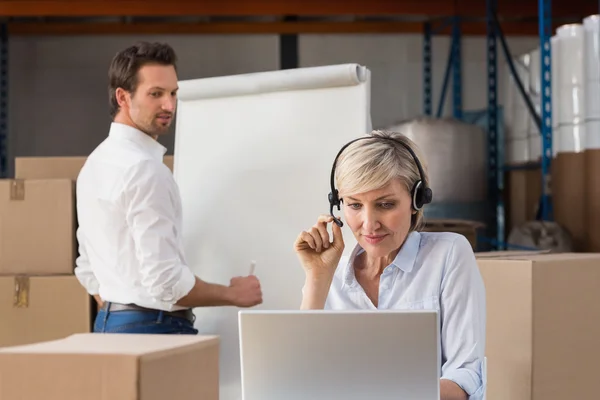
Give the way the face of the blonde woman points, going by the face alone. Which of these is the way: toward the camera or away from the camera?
toward the camera

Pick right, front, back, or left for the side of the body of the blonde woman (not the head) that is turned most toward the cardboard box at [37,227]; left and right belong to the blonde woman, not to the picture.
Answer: right

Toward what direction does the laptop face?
away from the camera

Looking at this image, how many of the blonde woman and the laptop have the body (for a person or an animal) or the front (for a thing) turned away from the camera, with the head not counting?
1

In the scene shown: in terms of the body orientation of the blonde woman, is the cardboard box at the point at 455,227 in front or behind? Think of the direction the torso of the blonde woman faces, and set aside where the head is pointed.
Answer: behind

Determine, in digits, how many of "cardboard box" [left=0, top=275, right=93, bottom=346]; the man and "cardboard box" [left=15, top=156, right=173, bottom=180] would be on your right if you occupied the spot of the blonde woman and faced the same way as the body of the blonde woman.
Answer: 3

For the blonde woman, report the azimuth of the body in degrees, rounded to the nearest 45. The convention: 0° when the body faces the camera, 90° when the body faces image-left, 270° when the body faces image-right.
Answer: approximately 45°

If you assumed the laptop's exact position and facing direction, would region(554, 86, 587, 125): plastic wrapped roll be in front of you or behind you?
in front

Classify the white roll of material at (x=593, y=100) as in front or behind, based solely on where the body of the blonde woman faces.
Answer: behind

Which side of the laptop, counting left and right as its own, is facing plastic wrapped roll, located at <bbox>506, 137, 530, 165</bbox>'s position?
front

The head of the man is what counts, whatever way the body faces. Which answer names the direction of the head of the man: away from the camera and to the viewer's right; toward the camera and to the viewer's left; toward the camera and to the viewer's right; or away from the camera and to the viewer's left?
toward the camera and to the viewer's right

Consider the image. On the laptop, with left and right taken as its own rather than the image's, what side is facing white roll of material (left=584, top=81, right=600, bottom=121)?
front

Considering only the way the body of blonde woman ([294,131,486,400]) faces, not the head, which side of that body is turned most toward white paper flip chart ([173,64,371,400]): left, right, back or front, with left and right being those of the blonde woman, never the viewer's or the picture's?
right

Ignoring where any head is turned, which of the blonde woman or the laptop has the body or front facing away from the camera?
the laptop
